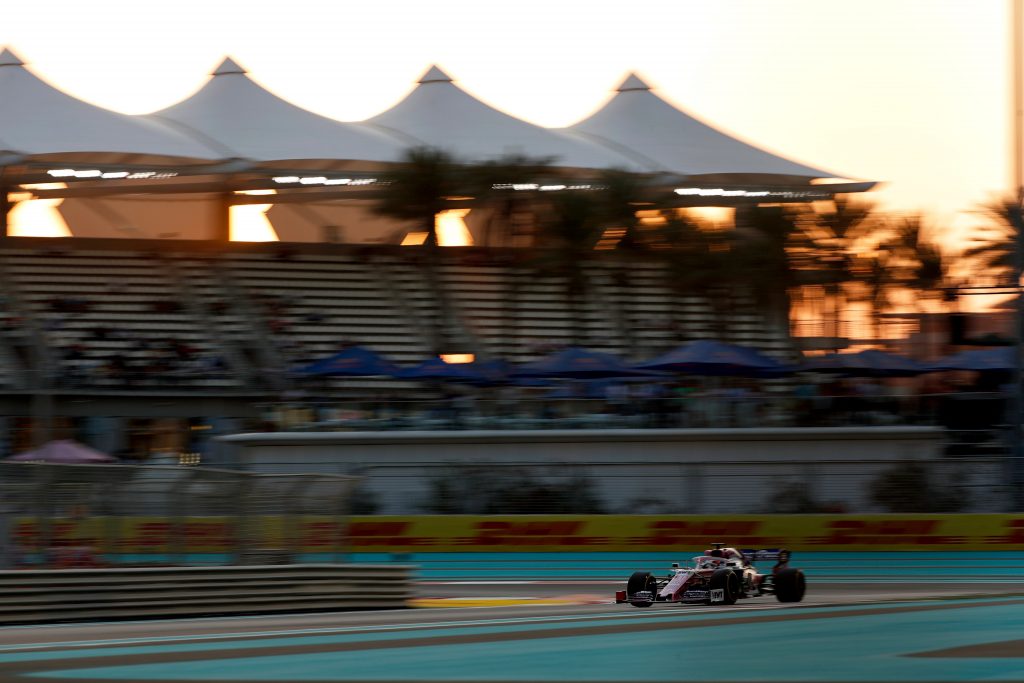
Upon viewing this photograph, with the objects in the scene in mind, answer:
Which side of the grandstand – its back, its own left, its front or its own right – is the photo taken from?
front

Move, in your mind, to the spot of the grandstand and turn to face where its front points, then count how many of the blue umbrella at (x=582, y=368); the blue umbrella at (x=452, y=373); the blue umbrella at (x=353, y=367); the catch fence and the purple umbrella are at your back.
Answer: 0

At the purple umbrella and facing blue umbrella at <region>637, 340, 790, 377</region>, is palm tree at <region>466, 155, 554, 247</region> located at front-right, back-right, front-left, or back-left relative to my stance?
front-left

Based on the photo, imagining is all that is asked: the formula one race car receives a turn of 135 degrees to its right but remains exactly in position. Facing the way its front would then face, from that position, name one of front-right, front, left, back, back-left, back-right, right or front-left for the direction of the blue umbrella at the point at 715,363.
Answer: front

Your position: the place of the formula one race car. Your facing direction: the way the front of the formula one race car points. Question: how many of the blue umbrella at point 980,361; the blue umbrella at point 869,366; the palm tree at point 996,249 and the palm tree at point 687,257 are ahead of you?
0

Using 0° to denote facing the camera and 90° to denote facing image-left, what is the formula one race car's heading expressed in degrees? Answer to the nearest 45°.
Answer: approximately 45°

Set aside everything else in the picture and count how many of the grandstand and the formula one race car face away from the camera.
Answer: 0

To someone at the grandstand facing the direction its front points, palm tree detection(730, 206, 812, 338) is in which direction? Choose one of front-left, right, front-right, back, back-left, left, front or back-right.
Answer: left

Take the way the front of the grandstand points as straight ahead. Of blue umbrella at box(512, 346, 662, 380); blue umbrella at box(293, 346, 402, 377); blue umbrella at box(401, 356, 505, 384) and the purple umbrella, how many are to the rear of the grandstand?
0

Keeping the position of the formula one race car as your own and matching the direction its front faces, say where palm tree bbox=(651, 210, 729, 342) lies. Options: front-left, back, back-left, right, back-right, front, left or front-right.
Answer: back-right

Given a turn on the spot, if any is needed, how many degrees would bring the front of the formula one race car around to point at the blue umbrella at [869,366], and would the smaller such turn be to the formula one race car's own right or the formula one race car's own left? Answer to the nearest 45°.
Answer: approximately 135° to the formula one race car's own right

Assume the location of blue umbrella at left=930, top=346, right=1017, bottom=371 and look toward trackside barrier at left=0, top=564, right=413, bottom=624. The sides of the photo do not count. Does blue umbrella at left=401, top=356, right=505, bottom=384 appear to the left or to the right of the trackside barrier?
right

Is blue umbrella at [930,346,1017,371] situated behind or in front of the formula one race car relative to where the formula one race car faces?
behind

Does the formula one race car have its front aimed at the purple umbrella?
no

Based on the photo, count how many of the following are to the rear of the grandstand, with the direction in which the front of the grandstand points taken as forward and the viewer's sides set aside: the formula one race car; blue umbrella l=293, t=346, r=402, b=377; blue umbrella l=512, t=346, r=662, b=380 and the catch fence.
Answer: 0

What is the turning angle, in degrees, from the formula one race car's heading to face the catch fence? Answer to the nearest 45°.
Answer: approximately 45° to its right

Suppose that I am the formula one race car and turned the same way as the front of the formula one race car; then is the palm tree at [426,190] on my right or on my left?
on my right

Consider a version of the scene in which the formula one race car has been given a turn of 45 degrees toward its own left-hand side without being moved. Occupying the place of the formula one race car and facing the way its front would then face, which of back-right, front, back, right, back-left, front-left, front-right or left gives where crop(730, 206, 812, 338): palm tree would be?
back
